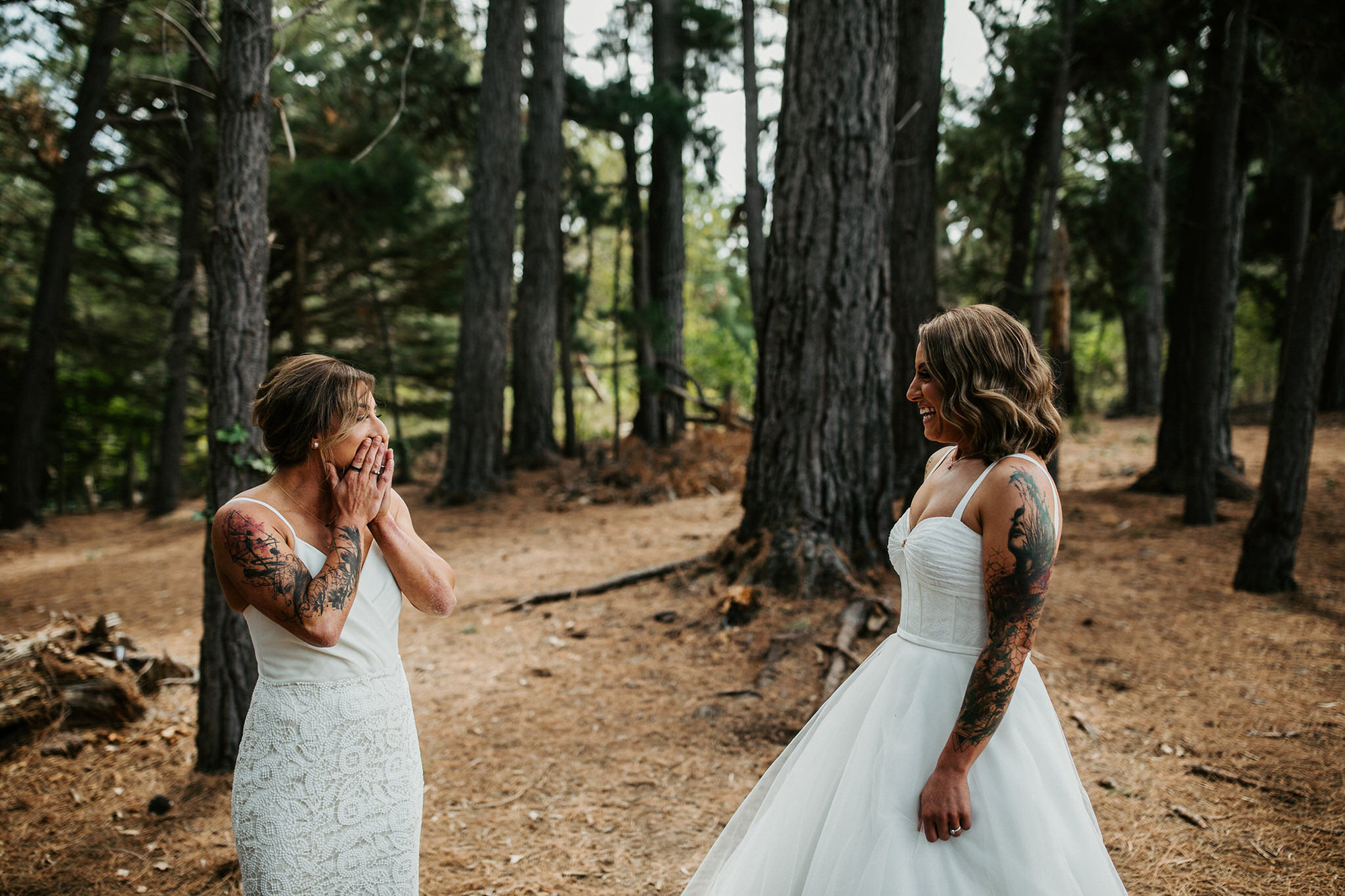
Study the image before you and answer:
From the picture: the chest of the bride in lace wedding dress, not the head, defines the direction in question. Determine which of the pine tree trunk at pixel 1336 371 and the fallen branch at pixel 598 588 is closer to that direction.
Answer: the pine tree trunk

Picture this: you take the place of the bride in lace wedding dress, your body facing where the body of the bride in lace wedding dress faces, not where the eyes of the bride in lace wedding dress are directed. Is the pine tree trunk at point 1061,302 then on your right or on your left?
on your left

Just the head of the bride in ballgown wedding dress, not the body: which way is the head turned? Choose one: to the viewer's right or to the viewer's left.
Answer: to the viewer's left

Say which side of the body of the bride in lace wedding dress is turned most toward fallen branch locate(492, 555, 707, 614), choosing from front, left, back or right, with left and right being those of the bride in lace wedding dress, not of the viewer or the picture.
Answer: left

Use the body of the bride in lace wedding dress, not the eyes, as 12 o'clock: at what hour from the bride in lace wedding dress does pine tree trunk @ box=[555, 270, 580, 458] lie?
The pine tree trunk is roughly at 8 o'clock from the bride in lace wedding dress.

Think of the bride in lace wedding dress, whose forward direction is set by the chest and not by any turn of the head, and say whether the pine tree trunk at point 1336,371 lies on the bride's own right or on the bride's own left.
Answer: on the bride's own left

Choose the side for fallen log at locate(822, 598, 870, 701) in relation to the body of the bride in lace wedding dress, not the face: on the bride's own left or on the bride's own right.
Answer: on the bride's own left

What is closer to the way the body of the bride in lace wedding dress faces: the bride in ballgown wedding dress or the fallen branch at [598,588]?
the bride in ballgown wedding dress
